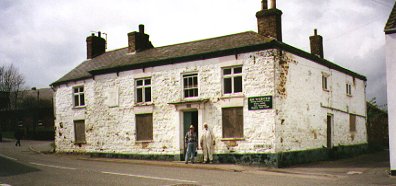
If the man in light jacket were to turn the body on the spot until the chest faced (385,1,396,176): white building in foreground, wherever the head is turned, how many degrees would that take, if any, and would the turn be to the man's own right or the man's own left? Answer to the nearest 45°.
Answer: approximately 45° to the man's own left

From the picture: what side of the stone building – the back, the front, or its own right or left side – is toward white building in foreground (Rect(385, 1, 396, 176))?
left

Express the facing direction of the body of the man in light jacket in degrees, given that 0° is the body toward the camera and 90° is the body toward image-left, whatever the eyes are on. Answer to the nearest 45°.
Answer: approximately 0°
